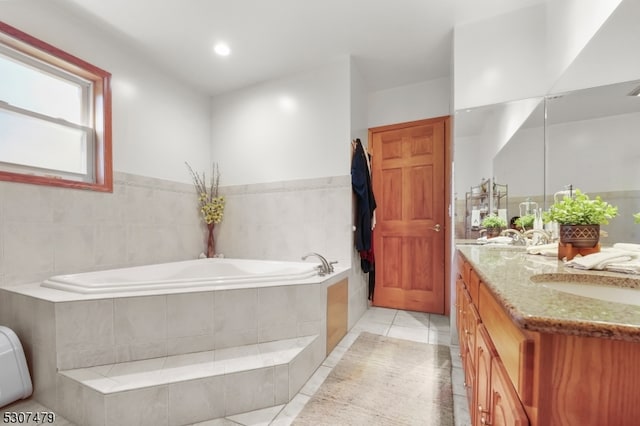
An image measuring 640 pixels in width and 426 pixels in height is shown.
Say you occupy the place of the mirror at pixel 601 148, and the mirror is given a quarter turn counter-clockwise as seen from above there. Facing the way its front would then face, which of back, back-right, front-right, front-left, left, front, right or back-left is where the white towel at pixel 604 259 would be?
front-right

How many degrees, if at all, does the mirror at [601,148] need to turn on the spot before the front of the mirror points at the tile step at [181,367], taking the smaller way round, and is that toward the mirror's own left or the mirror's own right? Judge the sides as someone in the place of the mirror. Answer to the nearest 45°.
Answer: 0° — it already faces it

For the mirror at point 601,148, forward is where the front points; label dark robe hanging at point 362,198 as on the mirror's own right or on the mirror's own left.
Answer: on the mirror's own right

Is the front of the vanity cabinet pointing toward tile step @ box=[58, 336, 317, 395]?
yes

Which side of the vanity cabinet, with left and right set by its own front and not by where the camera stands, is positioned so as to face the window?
front

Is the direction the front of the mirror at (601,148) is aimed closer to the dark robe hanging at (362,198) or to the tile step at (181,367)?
the tile step

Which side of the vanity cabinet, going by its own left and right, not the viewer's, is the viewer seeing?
left

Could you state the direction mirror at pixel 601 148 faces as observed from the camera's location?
facing the viewer and to the left of the viewer

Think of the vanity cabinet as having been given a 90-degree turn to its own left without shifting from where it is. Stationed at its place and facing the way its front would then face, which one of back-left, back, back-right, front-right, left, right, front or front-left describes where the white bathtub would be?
right
